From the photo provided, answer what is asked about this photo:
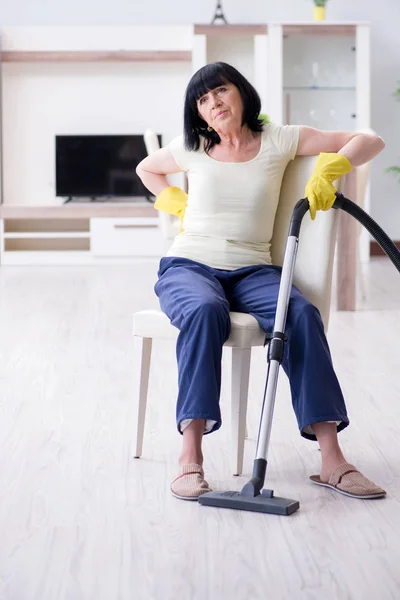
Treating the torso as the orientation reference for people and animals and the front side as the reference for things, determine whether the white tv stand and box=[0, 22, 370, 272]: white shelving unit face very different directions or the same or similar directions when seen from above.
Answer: same or similar directions

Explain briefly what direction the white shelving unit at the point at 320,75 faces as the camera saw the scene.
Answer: facing the viewer

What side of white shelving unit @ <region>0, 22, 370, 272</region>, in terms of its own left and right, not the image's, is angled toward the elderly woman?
front

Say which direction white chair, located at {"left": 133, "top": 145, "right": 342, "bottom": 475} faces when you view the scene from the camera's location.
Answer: facing the viewer and to the left of the viewer

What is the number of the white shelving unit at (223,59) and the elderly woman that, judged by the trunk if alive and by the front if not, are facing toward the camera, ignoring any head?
2

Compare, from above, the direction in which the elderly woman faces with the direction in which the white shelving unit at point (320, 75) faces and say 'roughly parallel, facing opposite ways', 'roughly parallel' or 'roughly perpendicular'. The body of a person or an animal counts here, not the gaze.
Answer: roughly parallel

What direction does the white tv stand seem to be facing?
toward the camera

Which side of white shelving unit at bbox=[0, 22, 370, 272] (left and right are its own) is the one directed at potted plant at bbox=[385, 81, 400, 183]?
left

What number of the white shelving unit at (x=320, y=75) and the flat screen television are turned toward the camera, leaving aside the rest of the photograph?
2

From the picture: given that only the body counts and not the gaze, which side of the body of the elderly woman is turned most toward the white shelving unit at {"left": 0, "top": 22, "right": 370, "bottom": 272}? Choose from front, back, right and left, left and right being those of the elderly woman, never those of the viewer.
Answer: back

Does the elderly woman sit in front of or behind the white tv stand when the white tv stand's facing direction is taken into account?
in front
